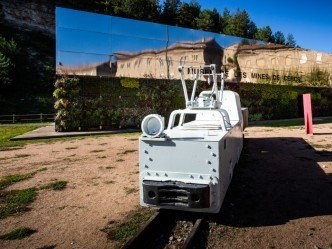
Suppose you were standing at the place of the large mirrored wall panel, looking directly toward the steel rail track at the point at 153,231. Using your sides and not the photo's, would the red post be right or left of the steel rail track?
left

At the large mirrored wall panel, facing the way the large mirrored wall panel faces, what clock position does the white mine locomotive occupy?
The white mine locomotive is roughly at 1 o'clock from the large mirrored wall panel.

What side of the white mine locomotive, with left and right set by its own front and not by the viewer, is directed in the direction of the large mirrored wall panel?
back

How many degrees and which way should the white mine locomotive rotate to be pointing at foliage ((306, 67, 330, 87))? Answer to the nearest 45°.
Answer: approximately 135° to its left

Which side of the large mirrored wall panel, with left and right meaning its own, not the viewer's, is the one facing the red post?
front

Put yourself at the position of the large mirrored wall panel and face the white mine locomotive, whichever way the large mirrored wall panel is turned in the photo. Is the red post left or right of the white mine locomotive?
left

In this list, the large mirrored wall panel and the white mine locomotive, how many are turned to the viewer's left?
0

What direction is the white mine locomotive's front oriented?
toward the camera

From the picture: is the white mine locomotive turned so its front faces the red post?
no

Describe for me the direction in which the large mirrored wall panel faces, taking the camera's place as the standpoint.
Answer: facing the viewer and to the right of the viewer
